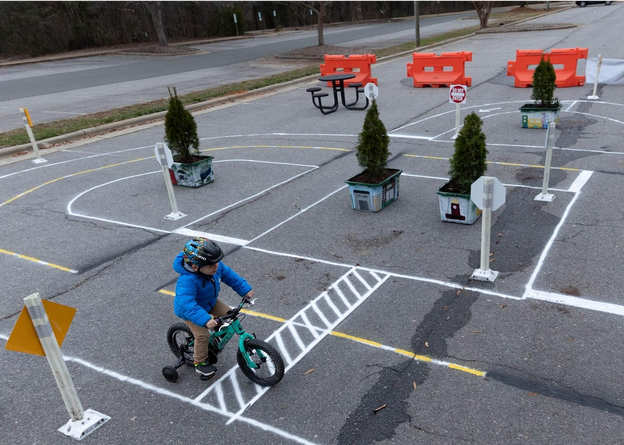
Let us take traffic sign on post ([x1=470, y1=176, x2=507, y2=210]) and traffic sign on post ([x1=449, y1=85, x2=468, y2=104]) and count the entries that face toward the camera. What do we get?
1

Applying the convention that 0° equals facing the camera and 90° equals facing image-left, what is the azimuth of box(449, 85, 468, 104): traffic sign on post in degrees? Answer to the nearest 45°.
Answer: approximately 0°

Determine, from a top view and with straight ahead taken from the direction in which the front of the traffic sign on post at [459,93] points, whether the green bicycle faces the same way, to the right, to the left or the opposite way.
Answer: to the left

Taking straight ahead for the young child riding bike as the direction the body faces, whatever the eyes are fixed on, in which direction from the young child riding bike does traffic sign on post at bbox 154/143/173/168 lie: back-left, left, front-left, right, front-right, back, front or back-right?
back-left

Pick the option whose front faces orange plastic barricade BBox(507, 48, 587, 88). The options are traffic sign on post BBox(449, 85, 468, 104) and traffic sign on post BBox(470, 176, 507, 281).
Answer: traffic sign on post BBox(470, 176, 507, 281)

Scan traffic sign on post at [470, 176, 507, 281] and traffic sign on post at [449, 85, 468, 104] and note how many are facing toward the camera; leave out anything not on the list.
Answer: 1

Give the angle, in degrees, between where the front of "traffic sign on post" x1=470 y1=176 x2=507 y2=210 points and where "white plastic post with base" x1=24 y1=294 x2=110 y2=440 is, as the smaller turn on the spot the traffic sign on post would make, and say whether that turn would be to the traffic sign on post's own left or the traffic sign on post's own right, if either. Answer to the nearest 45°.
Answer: approximately 135° to the traffic sign on post's own left

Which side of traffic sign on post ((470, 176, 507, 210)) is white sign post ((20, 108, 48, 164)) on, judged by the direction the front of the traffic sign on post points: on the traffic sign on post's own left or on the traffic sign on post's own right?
on the traffic sign on post's own left

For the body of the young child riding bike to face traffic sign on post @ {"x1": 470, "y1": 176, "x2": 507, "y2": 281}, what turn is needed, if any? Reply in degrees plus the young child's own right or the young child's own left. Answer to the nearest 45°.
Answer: approximately 45° to the young child's own left

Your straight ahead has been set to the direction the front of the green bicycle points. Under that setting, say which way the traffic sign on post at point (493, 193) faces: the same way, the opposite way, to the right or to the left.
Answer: to the left

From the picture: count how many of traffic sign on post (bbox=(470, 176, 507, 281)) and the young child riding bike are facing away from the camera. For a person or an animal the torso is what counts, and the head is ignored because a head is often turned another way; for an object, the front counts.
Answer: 1

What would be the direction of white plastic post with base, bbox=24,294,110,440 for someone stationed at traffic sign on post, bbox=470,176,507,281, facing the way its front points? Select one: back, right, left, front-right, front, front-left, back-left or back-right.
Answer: back-left

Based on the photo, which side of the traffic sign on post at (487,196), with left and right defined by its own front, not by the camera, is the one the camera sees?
back

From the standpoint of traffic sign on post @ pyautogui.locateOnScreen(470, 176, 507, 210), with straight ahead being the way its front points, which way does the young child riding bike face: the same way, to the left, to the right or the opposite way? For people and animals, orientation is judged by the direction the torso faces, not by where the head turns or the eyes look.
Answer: to the right

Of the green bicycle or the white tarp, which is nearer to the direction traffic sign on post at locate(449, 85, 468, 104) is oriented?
the green bicycle

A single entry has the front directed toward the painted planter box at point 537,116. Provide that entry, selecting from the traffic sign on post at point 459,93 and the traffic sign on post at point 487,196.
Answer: the traffic sign on post at point 487,196

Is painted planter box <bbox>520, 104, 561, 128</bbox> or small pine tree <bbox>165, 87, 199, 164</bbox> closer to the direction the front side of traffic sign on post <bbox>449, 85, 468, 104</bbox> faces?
the small pine tree
